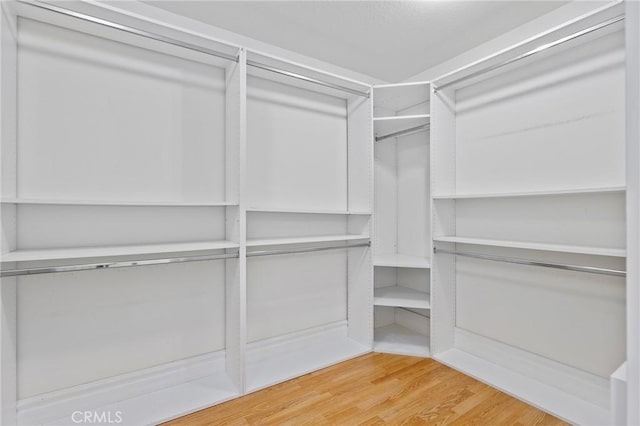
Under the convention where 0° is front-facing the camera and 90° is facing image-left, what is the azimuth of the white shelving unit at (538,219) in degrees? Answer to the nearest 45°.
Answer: approximately 45°

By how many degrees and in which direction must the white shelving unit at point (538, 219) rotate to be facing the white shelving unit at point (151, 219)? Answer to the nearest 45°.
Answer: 0° — it already faces it

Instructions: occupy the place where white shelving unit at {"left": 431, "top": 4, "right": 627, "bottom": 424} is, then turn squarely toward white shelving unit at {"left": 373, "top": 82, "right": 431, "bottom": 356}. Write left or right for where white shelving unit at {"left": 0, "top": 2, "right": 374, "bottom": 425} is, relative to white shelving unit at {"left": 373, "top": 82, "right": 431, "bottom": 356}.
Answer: left

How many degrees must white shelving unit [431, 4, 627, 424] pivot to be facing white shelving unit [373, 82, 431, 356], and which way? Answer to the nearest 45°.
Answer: approximately 45° to its right
